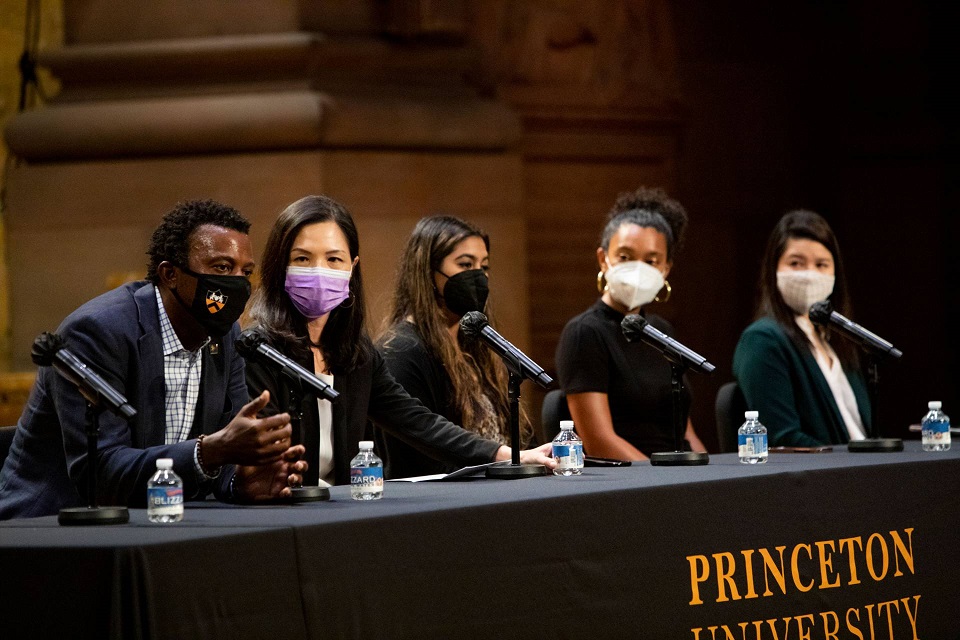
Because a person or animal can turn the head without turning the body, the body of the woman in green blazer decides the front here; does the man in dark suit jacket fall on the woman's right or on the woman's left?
on the woman's right

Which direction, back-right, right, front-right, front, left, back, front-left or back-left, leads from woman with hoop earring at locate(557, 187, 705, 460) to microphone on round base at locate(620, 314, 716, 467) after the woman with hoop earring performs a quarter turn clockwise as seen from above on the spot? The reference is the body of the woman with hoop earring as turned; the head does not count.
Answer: front-left

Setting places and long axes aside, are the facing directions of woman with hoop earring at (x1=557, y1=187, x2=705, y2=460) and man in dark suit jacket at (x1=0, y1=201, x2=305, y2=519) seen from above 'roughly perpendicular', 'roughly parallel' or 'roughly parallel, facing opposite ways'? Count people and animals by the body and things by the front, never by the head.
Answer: roughly parallel

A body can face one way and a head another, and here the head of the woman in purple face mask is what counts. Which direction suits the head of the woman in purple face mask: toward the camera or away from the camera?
toward the camera

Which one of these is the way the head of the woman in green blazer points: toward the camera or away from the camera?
toward the camera

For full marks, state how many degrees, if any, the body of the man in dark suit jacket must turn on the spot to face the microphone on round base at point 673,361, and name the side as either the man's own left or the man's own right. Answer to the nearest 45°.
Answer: approximately 45° to the man's own left

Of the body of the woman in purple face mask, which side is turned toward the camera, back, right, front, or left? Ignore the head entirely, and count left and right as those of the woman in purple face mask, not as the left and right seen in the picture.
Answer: front

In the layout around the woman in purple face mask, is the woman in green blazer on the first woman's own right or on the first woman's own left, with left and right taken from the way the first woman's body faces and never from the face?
on the first woman's own left

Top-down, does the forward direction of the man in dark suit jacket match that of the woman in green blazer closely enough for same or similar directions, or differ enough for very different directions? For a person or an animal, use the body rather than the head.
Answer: same or similar directions

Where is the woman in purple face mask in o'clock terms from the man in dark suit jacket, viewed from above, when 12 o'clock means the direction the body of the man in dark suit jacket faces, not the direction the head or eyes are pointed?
The woman in purple face mask is roughly at 9 o'clock from the man in dark suit jacket.

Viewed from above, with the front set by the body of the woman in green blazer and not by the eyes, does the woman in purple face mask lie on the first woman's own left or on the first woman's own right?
on the first woman's own right

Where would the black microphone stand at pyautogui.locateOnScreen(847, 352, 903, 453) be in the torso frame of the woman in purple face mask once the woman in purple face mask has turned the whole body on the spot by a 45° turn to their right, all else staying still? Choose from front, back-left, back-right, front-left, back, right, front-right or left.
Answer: back-left

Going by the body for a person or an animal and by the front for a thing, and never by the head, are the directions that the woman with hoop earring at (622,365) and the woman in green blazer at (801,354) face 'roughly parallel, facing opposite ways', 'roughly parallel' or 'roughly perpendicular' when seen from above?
roughly parallel

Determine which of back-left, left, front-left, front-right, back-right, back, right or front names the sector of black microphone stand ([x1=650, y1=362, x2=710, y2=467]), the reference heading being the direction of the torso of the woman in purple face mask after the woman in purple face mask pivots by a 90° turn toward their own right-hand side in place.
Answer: back

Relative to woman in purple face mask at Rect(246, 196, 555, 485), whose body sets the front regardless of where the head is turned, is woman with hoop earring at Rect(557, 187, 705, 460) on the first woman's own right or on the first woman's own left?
on the first woman's own left

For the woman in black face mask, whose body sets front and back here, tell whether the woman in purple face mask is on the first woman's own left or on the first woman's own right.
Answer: on the first woman's own right
